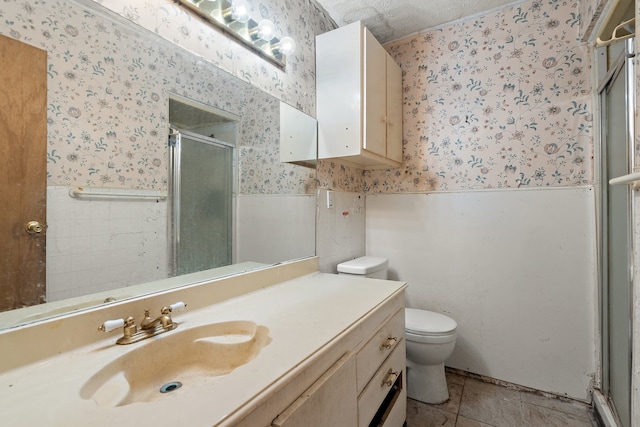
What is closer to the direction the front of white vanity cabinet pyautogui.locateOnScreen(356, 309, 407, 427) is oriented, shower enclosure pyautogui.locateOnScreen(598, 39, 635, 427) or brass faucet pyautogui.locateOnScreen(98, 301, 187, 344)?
the shower enclosure

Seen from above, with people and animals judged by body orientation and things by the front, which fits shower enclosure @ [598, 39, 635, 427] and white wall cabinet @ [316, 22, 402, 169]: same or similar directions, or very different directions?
very different directions

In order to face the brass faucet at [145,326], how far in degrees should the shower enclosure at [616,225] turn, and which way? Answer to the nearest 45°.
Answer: approximately 45° to its left

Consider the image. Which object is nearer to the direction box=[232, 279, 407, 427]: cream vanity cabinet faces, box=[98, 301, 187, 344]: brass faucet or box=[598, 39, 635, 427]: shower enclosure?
the shower enclosure

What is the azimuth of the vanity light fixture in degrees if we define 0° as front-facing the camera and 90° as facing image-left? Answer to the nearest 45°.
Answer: approximately 315°

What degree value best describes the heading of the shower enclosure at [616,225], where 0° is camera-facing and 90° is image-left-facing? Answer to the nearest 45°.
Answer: approximately 90°

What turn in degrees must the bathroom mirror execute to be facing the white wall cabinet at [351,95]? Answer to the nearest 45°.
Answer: approximately 45° to its left
